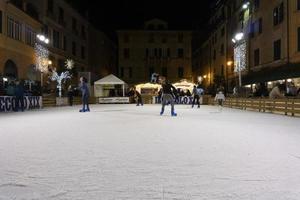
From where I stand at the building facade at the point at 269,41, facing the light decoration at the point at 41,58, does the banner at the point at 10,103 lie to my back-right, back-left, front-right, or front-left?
front-left

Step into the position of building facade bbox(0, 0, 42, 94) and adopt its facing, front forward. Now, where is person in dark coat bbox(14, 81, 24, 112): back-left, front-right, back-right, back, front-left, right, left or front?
front-right

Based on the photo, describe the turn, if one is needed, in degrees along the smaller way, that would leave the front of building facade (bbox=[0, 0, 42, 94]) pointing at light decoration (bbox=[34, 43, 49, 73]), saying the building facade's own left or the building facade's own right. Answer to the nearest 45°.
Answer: approximately 90° to the building facade's own left

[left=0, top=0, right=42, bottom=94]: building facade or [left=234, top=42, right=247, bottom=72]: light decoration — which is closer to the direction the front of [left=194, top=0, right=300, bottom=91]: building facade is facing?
the building facade

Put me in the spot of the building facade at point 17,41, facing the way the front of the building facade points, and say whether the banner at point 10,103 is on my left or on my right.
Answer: on my right

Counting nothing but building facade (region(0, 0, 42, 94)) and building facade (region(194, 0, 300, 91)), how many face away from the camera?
0

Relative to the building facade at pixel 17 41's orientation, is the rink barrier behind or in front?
in front

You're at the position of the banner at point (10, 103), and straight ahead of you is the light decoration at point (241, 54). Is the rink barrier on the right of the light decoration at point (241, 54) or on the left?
right

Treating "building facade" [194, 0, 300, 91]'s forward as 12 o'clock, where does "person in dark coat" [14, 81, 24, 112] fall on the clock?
The person in dark coat is roughly at 12 o'clock from the building facade.
